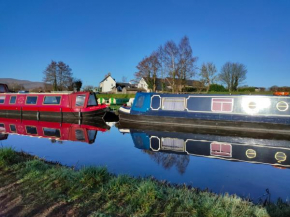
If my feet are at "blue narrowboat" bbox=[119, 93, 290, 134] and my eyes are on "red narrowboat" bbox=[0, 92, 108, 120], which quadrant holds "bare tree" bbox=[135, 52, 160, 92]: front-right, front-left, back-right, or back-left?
front-right

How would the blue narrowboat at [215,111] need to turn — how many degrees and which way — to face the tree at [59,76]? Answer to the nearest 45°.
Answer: approximately 45° to its right

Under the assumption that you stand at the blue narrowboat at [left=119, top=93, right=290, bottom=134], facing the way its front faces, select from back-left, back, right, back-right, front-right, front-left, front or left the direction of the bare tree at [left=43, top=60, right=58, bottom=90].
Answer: front-right

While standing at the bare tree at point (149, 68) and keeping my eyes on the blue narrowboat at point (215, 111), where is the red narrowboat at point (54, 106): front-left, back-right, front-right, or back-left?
front-right

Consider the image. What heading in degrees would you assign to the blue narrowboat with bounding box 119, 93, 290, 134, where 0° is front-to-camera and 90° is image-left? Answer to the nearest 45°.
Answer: approximately 90°

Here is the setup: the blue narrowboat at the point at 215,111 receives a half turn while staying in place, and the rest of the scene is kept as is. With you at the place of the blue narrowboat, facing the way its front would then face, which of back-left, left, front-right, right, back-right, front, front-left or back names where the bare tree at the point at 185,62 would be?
left

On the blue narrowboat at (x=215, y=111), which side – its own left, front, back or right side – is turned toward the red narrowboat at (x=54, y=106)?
front

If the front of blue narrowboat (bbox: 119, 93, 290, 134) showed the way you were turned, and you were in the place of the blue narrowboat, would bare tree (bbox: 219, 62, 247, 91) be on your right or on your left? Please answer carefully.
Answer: on your right

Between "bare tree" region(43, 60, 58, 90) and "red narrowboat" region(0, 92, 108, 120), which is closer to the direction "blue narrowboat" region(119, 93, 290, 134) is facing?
the red narrowboat

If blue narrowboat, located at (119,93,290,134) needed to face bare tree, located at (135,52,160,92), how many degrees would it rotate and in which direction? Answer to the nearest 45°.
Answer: approximately 90° to its right
